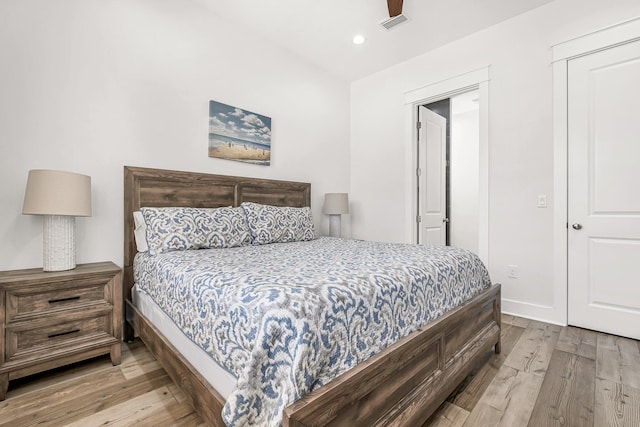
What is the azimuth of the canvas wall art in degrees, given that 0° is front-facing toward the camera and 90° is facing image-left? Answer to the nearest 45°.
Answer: approximately 315°

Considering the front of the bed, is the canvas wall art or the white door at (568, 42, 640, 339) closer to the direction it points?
the white door

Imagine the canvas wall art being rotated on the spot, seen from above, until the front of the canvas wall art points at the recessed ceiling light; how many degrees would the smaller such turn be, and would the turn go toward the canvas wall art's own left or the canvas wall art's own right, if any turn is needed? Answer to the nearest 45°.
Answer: approximately 45° to the canvas wall art's own left

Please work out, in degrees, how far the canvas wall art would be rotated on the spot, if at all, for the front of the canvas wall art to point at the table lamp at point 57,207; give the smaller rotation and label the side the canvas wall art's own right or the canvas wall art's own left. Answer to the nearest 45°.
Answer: approximately 90° to the canvas wall art's own right

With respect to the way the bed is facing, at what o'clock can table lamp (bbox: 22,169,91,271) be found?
The table lamp is roughly at 5 o'clock from the bed.

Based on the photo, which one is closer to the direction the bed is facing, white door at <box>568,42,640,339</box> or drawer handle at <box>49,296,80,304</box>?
the white door

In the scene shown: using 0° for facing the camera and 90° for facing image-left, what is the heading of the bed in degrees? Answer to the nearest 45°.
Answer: approximately 315°

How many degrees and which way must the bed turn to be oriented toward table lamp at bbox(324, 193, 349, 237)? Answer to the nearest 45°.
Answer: approximately 135° to its left
